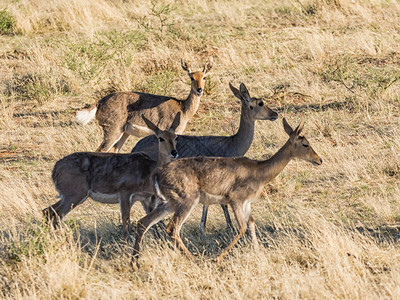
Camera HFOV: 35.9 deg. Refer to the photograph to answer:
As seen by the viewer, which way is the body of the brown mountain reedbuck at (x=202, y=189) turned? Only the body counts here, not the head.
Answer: to the viewer's right

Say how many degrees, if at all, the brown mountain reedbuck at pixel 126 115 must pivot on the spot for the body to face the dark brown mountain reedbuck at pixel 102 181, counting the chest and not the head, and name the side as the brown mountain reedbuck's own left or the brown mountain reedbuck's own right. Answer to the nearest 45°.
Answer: approximately 90° to the brown mountain reedbuck's own right

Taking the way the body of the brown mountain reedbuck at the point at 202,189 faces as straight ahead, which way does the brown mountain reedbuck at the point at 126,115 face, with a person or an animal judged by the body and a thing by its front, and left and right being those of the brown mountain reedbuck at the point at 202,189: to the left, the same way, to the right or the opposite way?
the same way

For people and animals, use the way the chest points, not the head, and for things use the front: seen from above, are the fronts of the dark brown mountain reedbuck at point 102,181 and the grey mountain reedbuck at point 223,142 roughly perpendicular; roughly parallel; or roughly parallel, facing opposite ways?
roughly parallel

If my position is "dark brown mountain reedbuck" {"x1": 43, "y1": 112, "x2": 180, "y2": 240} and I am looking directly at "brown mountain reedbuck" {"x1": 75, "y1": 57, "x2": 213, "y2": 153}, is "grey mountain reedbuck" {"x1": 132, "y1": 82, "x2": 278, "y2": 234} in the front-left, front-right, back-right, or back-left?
front-right

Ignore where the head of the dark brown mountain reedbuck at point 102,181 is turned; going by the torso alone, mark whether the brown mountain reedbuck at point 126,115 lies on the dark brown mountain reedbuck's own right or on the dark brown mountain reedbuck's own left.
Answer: on the dark brown mountain reedbuck's own left

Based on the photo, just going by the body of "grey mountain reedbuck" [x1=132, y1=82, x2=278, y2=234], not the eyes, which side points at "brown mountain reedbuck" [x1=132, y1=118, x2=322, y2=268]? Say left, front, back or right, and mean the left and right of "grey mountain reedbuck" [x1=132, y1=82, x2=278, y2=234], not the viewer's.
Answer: right

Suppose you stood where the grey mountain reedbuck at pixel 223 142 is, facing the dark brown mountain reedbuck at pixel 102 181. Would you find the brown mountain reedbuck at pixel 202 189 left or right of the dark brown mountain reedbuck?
left

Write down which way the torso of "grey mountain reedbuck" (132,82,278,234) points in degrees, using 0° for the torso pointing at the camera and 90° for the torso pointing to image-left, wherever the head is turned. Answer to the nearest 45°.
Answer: approximately 270°

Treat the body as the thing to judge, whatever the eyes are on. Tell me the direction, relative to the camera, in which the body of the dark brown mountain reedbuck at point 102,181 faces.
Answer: to the viewer's right

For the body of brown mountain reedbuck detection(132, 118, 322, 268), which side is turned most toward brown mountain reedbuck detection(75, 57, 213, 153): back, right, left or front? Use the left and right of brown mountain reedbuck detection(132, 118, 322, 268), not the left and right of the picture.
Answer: left

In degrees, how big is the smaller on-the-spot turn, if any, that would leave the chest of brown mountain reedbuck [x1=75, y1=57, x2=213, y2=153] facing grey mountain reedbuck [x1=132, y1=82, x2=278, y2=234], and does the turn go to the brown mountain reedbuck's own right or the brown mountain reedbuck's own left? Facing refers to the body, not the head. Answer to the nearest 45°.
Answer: approximately 45° to the brown mountain reedbuck's own right

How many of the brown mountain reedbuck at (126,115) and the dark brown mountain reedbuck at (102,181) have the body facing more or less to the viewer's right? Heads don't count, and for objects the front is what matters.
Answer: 2

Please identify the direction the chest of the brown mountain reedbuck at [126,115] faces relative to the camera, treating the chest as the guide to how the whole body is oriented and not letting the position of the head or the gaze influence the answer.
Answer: to the viewer's right

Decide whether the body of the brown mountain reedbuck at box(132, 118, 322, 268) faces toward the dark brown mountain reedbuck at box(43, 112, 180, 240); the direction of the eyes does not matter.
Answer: no

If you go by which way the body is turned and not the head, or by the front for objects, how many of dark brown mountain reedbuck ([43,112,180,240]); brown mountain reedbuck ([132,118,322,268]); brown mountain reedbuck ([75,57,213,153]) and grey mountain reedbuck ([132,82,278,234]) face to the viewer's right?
4
